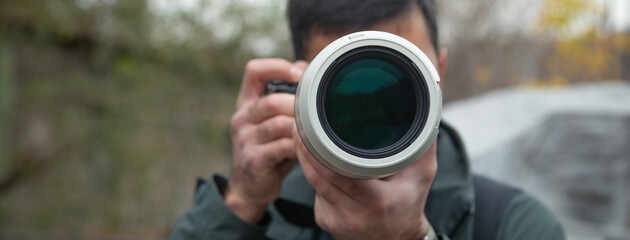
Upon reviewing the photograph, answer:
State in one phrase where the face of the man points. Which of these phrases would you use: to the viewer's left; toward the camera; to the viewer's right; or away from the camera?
toward the camera

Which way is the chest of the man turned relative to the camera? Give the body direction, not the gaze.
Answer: toward the camera
